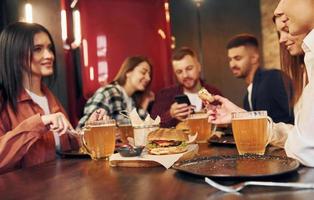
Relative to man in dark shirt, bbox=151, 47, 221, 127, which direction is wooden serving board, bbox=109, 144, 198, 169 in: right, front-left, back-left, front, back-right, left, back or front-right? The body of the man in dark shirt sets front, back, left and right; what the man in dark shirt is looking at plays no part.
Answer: front

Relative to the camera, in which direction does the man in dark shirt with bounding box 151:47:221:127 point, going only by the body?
toward the camera

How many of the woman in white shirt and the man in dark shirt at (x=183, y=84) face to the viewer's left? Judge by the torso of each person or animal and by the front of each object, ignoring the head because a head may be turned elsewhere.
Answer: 1

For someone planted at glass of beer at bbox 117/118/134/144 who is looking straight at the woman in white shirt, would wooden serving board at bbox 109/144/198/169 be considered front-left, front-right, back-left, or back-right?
front-right

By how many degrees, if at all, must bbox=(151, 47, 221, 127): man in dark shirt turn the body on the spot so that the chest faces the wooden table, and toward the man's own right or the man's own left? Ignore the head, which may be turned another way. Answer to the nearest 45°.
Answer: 0° — they already face it

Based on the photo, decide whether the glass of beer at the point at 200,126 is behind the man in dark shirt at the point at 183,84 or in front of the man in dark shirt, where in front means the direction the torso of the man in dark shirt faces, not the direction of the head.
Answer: in front

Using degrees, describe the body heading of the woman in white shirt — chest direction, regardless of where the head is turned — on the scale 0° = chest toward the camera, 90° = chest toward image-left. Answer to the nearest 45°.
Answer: approximately 90°

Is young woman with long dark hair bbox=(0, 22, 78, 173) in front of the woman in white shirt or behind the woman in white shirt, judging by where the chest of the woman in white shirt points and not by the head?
in front

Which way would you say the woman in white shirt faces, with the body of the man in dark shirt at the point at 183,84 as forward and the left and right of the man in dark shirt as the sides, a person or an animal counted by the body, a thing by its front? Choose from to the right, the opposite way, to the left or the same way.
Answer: to the right

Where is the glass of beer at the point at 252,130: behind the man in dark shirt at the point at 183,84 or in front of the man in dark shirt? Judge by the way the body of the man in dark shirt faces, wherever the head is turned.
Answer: in front

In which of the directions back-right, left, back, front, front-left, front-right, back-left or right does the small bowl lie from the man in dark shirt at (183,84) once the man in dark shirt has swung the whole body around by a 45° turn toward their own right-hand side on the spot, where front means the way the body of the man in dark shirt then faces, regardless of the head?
front-left

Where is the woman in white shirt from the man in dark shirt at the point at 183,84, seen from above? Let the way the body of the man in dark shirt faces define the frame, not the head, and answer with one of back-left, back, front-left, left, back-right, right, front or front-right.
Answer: front
